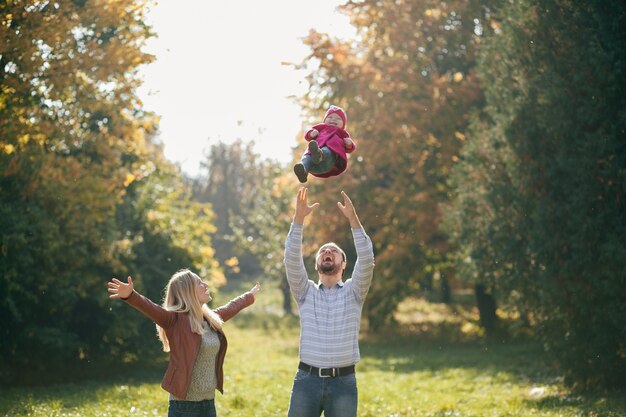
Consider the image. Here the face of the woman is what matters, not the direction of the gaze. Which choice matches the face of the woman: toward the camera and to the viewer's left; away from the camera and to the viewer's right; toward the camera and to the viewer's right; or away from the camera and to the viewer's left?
toward the camera and to the viewer's right

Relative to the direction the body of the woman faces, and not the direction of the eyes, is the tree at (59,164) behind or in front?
behind

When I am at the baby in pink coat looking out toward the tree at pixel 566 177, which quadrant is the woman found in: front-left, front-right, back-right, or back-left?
back-left

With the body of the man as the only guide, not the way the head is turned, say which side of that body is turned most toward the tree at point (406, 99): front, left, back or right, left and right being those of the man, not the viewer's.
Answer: back

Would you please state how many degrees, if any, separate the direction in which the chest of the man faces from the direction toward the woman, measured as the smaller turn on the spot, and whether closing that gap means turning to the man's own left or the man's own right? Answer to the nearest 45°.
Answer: approximately 90° to the man's own right

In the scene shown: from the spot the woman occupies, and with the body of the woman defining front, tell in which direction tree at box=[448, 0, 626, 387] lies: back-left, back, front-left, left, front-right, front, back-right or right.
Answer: left

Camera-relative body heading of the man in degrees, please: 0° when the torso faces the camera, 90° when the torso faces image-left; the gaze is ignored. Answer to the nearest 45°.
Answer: approximately 0°

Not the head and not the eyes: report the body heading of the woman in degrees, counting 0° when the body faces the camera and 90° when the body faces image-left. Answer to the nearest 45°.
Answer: approximately 315°
